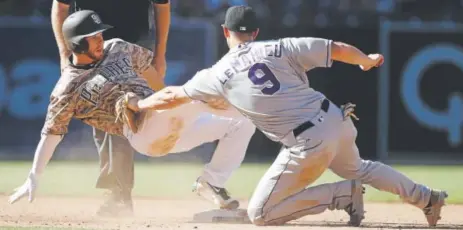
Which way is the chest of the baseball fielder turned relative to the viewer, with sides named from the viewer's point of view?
facing away from the viewer and to the left of the viewer
